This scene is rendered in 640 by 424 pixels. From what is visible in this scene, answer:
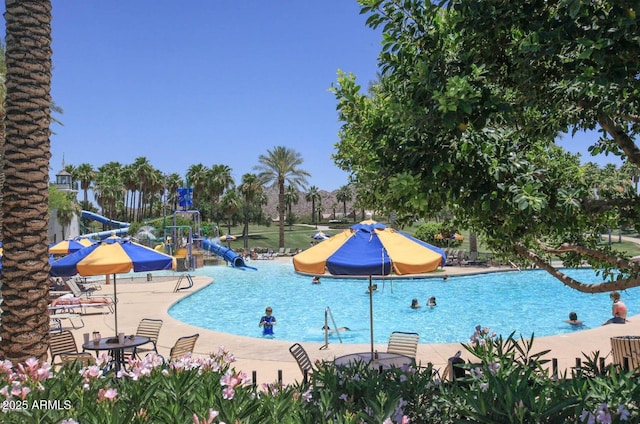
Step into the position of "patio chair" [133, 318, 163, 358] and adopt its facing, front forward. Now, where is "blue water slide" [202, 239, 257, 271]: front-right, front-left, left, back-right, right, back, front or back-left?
back-right

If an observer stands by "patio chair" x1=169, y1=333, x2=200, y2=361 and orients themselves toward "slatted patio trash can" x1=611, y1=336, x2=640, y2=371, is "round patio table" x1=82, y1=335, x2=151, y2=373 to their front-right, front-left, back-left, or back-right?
back-right

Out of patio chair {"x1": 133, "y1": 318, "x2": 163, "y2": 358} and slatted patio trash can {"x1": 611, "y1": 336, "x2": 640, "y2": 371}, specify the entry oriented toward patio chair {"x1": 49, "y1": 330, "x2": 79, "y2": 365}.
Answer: patio chair {"x1": 133, "y1": 318, "x2": 163, "y2": 358}

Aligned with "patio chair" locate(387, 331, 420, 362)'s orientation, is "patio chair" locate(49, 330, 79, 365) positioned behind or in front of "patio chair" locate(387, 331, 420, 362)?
in front

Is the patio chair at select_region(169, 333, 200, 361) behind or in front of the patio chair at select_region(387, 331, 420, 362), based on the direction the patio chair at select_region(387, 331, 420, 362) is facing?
in front

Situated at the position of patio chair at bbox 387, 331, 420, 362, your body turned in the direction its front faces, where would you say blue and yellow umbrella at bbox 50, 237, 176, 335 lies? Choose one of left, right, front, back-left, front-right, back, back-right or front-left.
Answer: front-right

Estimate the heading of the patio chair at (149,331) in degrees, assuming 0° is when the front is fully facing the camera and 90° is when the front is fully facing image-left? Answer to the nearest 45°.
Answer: approximately 45°

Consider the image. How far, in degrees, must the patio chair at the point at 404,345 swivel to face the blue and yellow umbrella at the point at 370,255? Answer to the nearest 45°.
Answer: approximately 45° to its left
